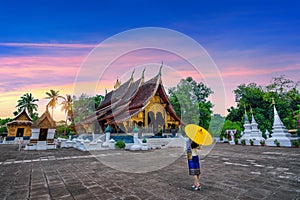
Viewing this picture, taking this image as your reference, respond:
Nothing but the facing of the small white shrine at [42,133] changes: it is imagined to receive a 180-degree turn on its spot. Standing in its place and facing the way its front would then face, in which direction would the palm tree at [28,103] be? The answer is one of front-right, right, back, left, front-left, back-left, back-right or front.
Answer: front

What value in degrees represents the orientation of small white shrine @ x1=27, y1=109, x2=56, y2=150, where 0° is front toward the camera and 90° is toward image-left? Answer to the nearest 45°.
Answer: approximately 0°

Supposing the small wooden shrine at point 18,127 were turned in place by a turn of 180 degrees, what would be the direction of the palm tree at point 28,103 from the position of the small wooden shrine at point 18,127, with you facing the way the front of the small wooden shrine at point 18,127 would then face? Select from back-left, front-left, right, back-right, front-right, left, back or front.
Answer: front

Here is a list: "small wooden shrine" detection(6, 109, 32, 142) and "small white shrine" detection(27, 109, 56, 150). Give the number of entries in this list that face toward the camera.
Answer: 2

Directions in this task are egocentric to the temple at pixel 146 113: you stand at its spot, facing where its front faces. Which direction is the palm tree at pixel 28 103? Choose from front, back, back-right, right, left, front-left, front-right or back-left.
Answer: back

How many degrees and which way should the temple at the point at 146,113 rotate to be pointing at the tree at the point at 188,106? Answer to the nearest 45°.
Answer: approximately 90° to its left

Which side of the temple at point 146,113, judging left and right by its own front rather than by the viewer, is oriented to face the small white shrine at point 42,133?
right

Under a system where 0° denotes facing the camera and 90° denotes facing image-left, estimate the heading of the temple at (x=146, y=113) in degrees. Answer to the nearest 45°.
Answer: approximately 315°

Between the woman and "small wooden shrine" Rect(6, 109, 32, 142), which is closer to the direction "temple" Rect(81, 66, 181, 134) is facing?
the woman
